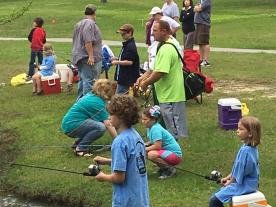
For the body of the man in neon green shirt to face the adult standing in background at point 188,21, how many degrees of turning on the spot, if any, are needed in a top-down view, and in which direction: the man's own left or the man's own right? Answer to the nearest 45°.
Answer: approximately 90° to the man's own right

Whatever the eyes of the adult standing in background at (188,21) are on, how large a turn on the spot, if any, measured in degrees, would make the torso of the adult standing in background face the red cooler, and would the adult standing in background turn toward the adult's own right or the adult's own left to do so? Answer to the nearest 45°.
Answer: approximately 45° to the adult's own right

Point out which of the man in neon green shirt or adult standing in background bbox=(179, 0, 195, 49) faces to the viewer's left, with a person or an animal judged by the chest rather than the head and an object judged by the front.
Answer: the man in neon green shirt

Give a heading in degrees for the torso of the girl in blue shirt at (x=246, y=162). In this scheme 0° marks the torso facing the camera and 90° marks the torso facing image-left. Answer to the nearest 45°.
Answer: approximately 90°

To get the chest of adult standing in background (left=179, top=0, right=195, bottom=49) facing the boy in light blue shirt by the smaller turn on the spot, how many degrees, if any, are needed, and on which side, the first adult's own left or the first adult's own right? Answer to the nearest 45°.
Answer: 0° — they already face them

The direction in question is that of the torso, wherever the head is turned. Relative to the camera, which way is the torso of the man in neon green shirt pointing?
to the viewer's left

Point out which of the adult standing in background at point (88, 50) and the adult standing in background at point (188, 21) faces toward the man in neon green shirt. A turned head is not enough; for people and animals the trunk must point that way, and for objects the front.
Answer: the adult standing in background at point (188, 21)

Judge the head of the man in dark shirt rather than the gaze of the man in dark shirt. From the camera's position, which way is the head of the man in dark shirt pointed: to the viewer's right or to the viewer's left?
to the viewer's left
